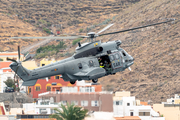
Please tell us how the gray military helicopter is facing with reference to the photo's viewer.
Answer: facing to the right of the viewer
